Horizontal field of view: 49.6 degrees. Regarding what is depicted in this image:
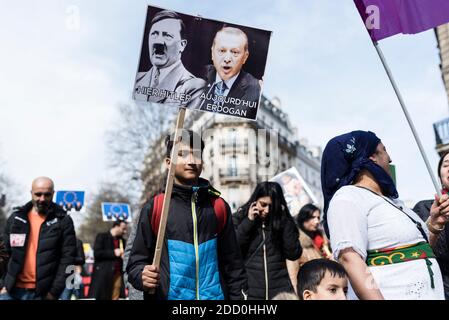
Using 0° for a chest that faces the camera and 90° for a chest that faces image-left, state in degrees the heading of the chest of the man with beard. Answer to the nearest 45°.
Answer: approximately 0°
